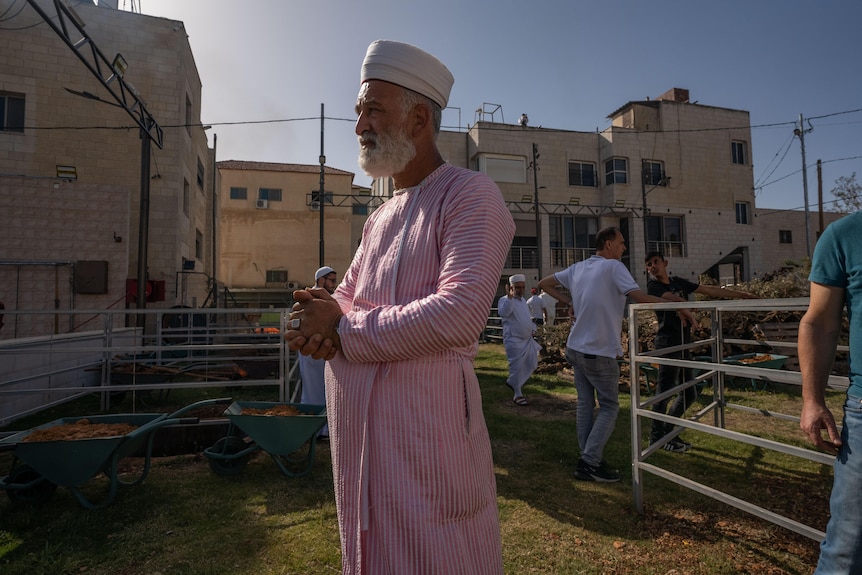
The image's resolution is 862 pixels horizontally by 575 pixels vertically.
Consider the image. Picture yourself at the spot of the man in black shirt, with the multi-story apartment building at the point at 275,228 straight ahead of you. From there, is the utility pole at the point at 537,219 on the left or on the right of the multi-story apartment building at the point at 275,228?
right

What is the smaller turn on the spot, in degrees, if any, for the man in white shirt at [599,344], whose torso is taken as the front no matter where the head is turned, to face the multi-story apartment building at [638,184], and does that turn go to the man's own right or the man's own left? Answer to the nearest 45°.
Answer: approximately 45° to the man's own left

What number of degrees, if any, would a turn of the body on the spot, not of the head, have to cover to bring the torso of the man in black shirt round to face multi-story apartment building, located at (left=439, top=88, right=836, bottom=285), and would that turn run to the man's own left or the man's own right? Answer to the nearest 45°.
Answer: approximately 135° to the man's own right

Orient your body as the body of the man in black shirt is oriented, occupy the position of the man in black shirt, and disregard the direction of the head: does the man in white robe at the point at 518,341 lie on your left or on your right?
on your right

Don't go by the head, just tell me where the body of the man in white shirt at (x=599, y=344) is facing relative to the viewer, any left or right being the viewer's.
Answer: facing away from the viewer and to the right of the viewer

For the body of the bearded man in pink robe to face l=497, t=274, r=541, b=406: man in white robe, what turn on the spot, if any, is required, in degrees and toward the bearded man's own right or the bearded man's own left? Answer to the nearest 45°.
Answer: approximately 135° to the bearded man's own right

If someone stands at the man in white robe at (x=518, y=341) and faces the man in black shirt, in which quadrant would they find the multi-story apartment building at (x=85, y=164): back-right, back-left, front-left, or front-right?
back-right

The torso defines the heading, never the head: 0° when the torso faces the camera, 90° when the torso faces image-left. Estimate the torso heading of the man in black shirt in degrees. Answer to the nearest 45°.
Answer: approximately 45°

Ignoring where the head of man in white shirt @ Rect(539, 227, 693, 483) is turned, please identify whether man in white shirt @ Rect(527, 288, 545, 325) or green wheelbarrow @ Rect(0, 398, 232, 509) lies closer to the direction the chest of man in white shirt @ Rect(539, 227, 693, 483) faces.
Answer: the man in white shirt

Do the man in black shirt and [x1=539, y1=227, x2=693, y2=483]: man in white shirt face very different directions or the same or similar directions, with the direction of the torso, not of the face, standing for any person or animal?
very different directions

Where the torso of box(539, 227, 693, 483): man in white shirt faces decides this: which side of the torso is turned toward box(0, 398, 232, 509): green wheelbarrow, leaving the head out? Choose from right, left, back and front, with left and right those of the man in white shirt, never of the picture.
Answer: back

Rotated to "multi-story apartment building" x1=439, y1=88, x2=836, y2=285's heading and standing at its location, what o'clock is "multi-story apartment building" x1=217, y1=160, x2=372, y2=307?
"multi-story apartment building" x1=217, y1=160, x2=372, y2=307 is roughly at 3 o'clock from "multi-story apartment building" x1=439, y1=88, x2=836, y2=285.

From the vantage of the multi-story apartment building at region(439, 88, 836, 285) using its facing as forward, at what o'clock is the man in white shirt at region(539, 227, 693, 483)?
The man in white shirt is roughly at 12 o'clock from the multi-story apartment building.
